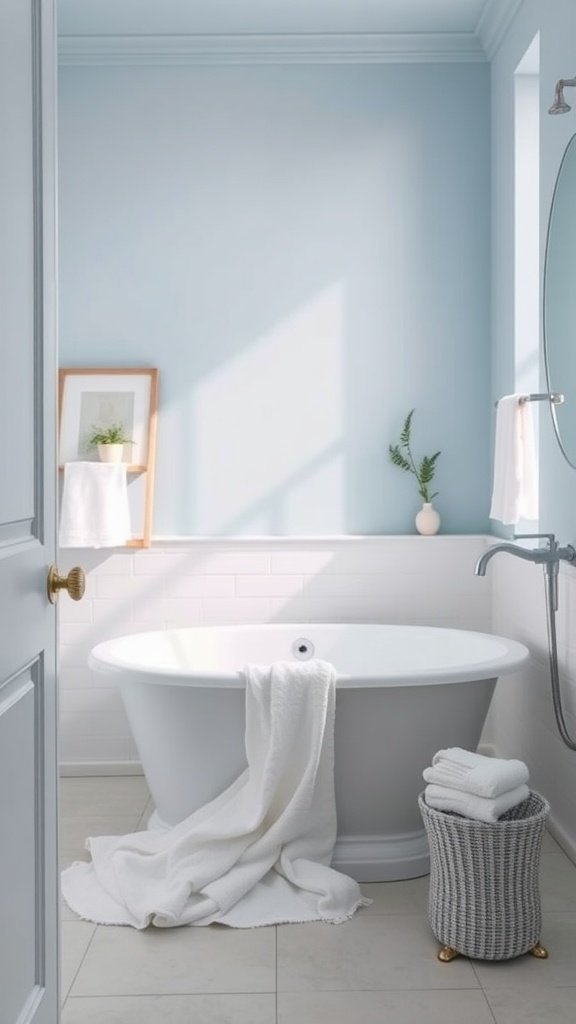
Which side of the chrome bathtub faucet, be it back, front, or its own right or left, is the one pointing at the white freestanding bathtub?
front

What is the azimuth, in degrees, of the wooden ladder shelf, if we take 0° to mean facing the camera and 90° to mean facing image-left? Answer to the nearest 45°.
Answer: approximately 0°

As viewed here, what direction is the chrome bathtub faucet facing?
to the viewer's left

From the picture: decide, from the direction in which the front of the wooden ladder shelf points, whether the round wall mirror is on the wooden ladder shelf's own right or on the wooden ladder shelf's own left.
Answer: on the wooden ladder shelf's own left

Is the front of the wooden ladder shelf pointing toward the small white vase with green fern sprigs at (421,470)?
no

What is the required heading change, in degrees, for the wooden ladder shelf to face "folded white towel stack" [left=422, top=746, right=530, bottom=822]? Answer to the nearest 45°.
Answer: approximately 45° to its left

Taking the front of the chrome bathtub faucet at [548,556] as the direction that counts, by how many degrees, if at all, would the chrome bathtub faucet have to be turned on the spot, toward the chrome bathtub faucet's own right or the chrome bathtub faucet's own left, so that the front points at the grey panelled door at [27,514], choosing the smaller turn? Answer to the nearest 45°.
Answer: approximately 45° to the chrome bathtub faucet's own left

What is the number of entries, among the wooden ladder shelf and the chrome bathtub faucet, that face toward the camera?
1
